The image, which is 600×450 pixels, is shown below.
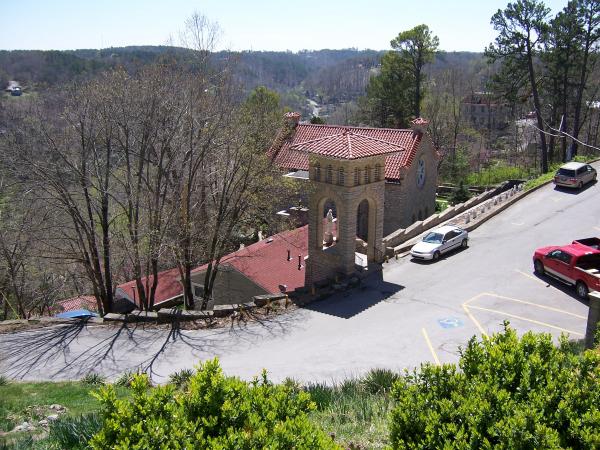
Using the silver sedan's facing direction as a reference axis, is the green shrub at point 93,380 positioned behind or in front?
in front

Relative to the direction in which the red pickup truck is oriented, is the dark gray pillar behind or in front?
behind

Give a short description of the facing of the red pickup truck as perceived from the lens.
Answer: facing away from the viewer and to the left of the viewer

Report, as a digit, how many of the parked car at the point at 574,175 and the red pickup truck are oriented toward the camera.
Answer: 0

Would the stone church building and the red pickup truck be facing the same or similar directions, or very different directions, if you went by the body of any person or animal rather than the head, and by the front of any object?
very different directions

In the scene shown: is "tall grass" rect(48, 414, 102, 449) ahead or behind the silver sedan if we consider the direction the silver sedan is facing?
ahead

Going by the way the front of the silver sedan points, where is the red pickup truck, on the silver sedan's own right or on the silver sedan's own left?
on the silver sedan's own left

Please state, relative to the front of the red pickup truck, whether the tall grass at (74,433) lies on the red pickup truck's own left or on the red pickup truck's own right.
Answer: on the red pickup truck's own left
